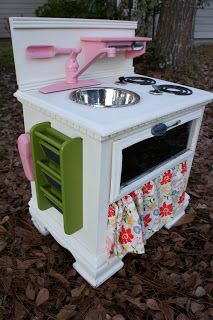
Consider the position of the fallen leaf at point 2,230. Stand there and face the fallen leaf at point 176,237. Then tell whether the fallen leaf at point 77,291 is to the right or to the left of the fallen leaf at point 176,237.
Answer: right

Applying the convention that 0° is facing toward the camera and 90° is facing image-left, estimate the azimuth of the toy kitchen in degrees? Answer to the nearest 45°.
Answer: approximately 315°
